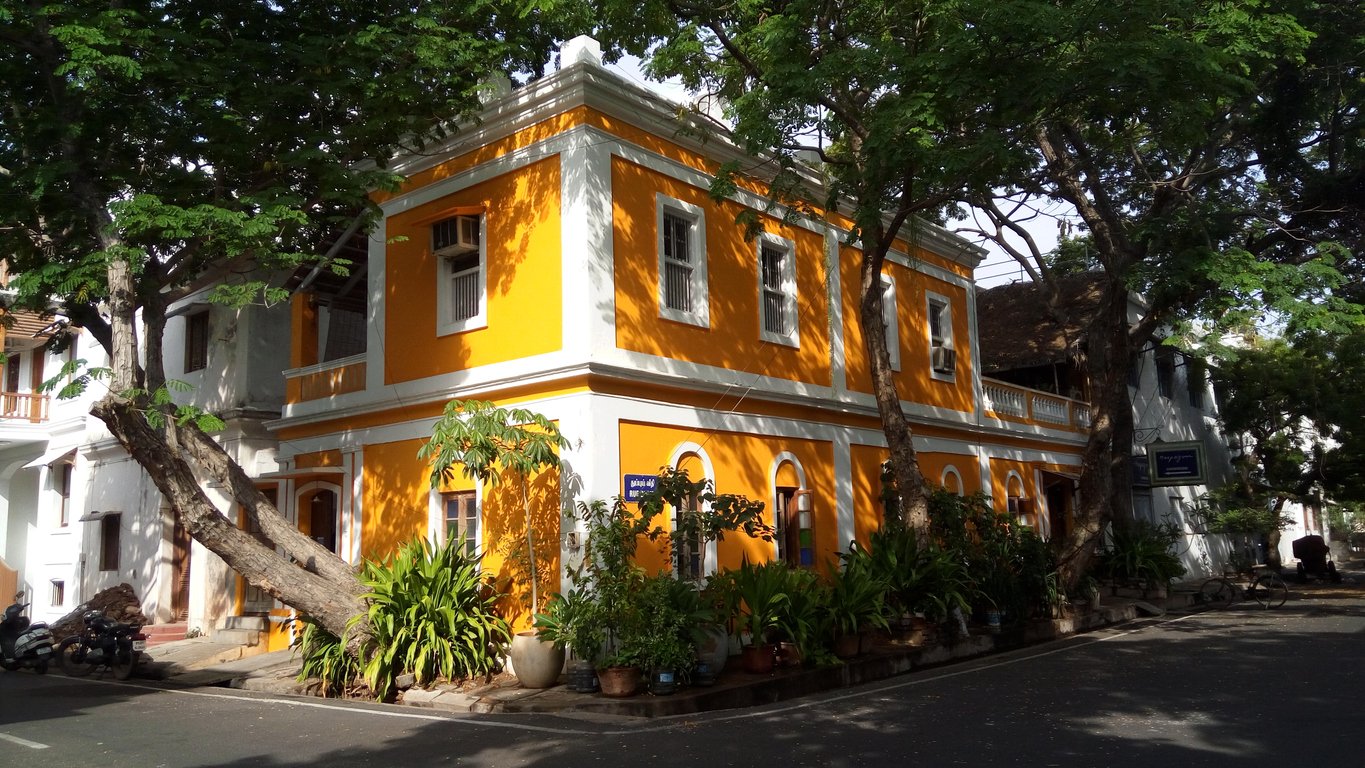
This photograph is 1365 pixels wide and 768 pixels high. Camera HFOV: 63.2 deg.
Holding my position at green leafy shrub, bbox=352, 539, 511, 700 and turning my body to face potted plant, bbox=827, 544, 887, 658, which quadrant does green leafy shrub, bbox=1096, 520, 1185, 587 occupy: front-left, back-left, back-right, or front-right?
front-left

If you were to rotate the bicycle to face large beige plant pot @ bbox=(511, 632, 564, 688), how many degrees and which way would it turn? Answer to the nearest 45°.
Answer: approximately 135° to its right

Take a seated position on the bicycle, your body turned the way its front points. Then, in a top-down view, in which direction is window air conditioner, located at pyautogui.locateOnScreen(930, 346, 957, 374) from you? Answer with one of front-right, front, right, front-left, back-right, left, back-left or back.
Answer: back-right

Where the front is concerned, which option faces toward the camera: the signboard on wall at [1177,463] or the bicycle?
the signboard on wall

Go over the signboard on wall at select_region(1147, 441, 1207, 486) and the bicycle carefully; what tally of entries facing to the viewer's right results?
1

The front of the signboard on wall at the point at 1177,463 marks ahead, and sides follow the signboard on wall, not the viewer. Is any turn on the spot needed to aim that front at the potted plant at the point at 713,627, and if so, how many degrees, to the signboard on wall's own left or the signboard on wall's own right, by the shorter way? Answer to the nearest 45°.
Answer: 0° — it already faces it

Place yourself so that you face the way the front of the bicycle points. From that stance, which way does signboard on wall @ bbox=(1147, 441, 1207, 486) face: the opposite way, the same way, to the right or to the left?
to the right

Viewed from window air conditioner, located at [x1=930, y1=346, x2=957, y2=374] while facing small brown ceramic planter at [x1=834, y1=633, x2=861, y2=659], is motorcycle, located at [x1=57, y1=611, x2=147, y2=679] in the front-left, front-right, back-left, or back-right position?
front-right

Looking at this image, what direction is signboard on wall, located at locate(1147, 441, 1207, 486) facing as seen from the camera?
toward the camera

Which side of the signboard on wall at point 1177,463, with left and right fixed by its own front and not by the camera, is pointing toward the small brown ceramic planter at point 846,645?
front
